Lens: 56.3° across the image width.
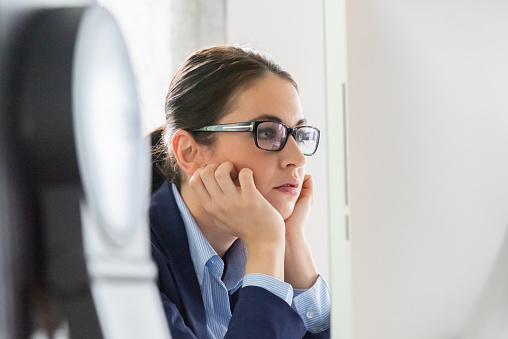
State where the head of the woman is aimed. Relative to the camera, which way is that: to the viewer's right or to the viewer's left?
to the viewer's right

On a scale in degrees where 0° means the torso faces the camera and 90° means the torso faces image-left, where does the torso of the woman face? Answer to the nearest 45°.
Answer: approximately 315°
